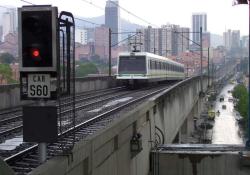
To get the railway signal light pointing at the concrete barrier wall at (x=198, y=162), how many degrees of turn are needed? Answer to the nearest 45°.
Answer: approximately 135° to its left

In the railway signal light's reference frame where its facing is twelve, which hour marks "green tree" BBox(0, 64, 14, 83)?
The green tree is roughly at 6 o'clock from the railway signal light.

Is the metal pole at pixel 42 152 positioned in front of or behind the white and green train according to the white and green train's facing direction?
in front

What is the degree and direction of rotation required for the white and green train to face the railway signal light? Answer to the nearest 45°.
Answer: approximately 45° to its left

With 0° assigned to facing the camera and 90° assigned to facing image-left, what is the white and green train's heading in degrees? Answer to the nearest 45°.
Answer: approximately 45°

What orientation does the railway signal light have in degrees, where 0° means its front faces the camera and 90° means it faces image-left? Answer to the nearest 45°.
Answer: approximately 0°

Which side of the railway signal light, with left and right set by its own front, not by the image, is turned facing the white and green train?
back
